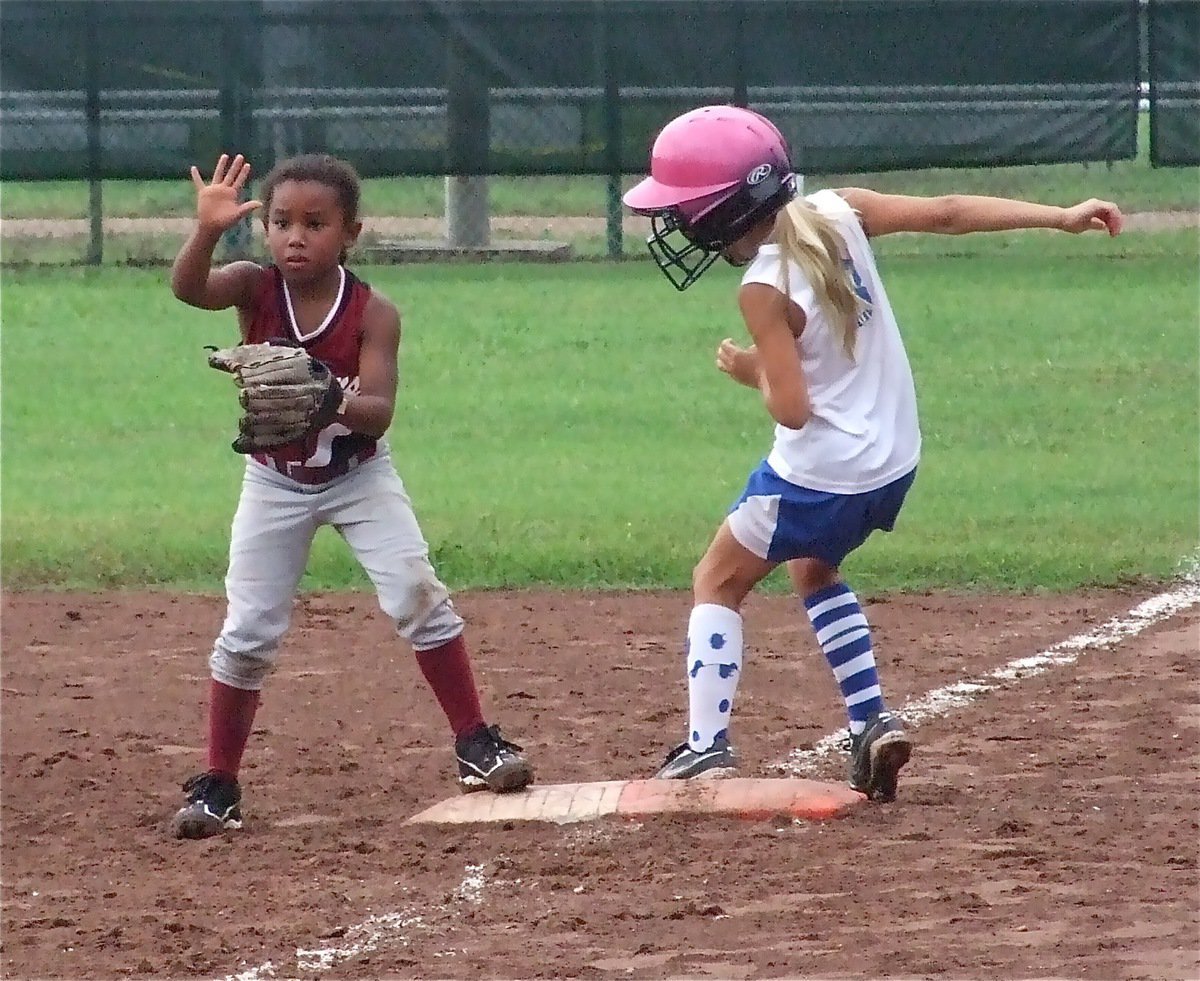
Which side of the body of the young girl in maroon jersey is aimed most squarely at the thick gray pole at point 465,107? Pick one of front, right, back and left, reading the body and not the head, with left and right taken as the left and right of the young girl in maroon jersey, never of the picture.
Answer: back

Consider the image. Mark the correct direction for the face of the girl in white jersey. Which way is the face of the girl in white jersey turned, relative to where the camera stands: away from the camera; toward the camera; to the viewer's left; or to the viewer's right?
to the viewer's left

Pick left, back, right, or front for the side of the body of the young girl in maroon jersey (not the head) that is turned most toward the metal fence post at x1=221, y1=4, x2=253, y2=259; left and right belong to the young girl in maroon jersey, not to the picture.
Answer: back

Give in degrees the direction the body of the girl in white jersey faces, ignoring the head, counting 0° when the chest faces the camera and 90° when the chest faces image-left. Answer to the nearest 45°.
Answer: approximately 135°

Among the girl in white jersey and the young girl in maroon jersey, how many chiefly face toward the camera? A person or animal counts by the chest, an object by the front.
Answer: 1

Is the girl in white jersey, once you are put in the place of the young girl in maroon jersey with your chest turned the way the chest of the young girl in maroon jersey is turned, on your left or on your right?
on your left

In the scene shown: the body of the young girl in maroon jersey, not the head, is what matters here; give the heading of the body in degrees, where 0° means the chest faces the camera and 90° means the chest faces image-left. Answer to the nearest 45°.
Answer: approximately 0°

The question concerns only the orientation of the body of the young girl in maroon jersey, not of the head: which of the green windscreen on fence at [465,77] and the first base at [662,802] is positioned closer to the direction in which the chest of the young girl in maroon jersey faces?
the first base
